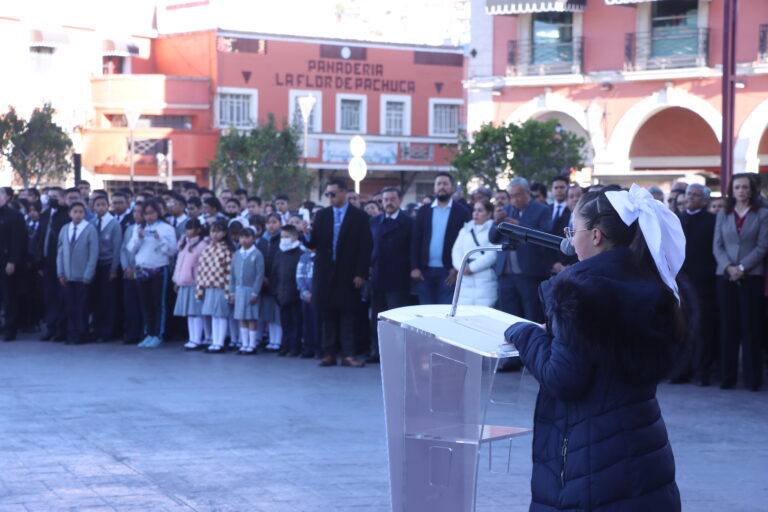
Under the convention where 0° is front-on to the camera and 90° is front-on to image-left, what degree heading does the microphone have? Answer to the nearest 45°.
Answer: approximately 270°

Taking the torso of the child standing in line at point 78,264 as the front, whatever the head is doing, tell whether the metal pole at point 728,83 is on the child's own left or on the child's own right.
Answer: on the child's own left

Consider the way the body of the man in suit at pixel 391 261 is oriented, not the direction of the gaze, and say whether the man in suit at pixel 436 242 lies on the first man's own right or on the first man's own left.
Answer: on the first man's own left

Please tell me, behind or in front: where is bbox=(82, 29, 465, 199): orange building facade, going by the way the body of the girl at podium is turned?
in front

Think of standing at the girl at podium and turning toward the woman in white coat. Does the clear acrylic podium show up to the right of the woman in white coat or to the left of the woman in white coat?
left

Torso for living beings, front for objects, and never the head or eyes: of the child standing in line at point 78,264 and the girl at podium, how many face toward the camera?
1

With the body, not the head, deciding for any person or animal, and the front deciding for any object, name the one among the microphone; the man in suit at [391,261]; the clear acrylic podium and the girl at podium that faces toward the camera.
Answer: the man in suit

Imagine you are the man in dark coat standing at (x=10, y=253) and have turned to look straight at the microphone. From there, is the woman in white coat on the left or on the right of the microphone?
left

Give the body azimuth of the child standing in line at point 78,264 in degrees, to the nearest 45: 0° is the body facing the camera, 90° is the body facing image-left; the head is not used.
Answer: approximately 0°

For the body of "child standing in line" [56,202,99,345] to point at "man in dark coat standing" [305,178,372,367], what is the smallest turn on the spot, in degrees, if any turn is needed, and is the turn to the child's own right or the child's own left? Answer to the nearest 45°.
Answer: approximately 45° to the child's own left
